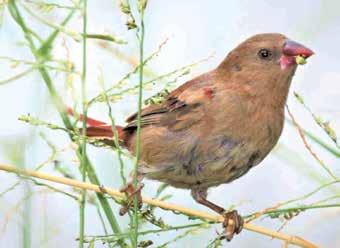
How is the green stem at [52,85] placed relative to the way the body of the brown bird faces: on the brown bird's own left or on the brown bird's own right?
on the brown bird's own right

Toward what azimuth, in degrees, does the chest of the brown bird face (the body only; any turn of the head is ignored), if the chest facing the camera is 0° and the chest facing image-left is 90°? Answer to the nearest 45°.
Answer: approximately 270°
